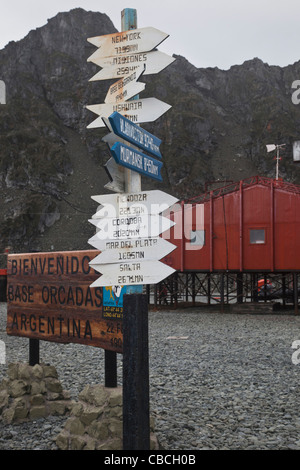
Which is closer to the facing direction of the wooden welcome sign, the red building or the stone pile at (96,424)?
the stone pile

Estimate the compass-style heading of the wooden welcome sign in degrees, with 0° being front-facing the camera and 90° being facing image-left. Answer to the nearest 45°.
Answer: approximately 45°

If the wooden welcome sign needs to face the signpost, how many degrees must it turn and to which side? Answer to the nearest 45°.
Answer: approximately 45° to its left

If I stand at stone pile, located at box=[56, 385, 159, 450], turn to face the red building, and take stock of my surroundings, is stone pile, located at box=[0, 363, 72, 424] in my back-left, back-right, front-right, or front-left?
front-left

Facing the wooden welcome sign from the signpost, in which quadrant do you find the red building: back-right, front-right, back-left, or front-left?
front-right

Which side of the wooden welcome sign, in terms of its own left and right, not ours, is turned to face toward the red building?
back

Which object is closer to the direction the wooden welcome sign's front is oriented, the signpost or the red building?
the signpost
